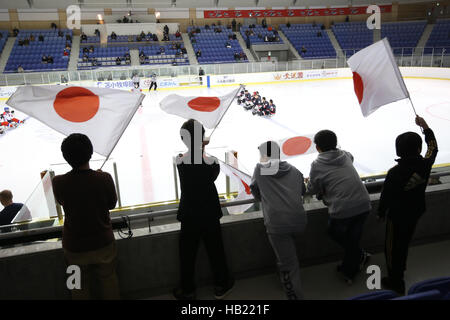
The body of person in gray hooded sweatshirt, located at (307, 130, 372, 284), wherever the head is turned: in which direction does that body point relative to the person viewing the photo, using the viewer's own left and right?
facing away from the viewer and to the left of the viewer

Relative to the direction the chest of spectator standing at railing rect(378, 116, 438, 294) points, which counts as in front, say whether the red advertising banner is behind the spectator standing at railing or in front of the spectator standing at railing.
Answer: in front

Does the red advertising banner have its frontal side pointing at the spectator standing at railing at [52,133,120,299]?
yes

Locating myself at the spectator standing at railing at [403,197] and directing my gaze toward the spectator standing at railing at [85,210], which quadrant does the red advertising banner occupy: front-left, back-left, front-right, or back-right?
back-right

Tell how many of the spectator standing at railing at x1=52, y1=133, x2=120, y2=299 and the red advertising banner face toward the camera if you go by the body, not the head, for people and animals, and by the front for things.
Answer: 1

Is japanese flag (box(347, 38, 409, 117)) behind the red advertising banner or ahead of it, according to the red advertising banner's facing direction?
ahead

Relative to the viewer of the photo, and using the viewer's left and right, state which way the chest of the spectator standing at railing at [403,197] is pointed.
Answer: facing away from the viewer and to the left of the viewer

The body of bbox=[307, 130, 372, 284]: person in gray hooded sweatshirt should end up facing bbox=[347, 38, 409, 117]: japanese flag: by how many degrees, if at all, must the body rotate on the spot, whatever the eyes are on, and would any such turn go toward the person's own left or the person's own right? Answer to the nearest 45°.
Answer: approximately 45° to the person's own right

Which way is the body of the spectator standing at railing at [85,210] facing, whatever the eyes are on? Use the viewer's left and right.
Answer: facing away from the viewer

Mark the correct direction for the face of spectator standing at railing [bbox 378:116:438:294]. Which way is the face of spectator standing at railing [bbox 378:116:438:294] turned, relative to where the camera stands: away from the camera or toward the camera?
away from the camera

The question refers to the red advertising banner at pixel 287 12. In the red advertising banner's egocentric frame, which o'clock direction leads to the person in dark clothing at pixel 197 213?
The person in dark clothing is roughly at 12 o'clock from the red advertising banner.

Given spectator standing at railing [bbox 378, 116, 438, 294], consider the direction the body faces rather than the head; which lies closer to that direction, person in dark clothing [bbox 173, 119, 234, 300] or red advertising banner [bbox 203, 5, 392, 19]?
the red advertising banner
